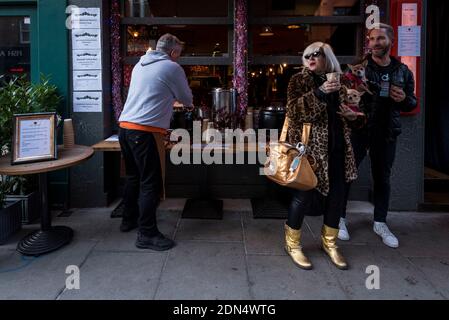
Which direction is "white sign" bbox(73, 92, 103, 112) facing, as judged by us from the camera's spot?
facing the viewer

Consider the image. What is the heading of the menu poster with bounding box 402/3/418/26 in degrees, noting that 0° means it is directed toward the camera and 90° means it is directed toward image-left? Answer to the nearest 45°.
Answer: approximately 0°

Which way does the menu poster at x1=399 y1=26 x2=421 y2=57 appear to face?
toward the camera

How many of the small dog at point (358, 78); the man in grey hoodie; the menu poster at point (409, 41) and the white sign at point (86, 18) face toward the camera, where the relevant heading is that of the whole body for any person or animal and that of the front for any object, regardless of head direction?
3

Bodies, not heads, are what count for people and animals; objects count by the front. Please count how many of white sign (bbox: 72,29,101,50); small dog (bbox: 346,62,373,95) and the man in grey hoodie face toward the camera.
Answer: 2

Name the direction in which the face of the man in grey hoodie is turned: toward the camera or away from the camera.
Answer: away from the camera

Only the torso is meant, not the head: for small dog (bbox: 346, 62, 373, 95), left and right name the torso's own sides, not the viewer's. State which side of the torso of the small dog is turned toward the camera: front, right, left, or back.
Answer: front

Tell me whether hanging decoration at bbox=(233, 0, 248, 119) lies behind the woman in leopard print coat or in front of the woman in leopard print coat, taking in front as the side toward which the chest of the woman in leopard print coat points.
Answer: behind

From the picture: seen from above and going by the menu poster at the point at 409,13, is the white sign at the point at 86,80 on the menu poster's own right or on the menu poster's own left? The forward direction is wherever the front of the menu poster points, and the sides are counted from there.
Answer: on the menu poster's own right
